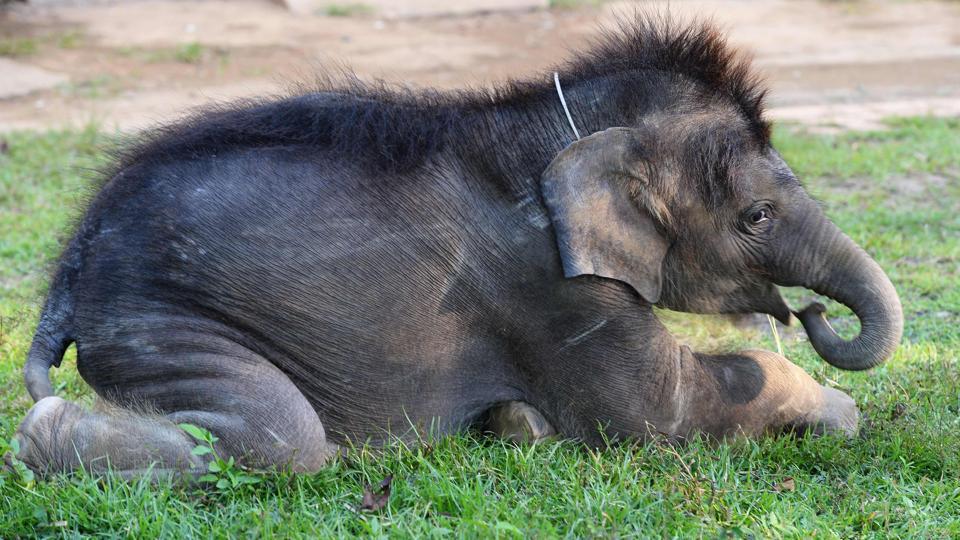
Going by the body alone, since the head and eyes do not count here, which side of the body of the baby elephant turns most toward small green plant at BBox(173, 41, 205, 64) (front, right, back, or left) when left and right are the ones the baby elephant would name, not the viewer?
left

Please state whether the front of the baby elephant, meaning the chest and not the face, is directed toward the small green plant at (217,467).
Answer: no

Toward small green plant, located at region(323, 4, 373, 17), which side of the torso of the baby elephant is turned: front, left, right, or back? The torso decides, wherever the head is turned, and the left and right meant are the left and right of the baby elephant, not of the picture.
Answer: left

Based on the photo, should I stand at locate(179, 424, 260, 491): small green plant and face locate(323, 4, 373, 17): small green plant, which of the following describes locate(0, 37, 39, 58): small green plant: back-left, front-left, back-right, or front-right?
front-left

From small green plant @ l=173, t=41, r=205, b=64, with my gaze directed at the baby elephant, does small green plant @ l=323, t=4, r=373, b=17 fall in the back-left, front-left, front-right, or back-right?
back-left

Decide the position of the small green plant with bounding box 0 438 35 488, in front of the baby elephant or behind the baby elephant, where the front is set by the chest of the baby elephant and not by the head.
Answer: behind

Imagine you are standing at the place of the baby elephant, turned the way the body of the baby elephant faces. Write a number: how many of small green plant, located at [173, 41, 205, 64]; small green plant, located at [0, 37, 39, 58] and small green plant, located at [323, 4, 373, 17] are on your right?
0

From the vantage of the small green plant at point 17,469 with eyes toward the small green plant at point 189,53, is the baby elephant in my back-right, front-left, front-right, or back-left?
front-right

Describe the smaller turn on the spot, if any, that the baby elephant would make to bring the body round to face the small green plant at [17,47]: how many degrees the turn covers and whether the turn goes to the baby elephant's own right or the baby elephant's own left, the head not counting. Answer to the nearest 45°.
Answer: approximately 135° to the baby elephant's own left

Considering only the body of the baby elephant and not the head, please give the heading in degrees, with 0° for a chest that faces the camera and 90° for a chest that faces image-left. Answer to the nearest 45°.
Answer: approximately 270°
